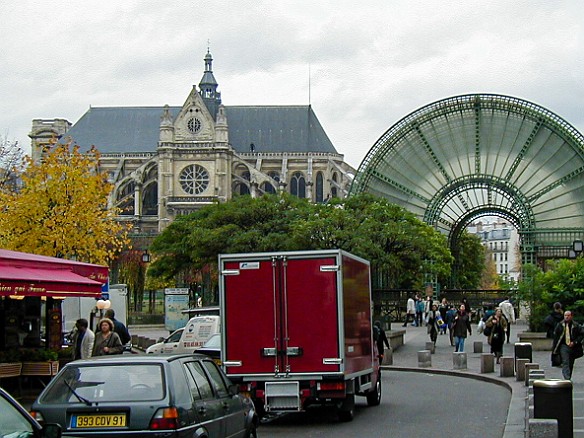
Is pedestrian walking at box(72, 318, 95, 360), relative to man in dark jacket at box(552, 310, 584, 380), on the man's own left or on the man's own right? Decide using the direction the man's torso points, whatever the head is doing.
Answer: on the man's own right

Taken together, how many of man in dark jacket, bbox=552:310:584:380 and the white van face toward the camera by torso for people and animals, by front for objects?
1

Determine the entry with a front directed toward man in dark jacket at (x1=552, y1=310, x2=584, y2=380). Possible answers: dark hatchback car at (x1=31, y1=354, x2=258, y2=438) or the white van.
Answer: the dark hatchback car

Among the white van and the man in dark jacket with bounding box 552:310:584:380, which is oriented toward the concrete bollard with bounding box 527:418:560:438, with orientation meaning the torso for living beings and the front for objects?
the man in dark jacket

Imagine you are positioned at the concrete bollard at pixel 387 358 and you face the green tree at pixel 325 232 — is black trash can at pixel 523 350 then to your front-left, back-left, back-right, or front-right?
back-right

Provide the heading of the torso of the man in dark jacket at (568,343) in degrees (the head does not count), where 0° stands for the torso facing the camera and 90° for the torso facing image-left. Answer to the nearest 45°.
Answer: approximately 0°

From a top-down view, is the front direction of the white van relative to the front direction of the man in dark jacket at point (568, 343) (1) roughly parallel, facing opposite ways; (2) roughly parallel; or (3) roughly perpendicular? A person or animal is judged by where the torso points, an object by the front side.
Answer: roughly perpendicular

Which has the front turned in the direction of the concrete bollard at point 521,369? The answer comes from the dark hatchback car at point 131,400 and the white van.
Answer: the dark hatchback car

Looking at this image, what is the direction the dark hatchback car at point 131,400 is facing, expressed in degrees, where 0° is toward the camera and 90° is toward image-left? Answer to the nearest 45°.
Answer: approximately 225°

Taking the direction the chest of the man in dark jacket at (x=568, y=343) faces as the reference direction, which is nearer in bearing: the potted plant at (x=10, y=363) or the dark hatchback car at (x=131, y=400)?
the dark hatchback car

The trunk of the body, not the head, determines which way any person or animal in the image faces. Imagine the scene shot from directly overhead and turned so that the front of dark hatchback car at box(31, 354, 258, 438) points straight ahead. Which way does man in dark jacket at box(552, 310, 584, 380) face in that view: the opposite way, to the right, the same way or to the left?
the opposite way
